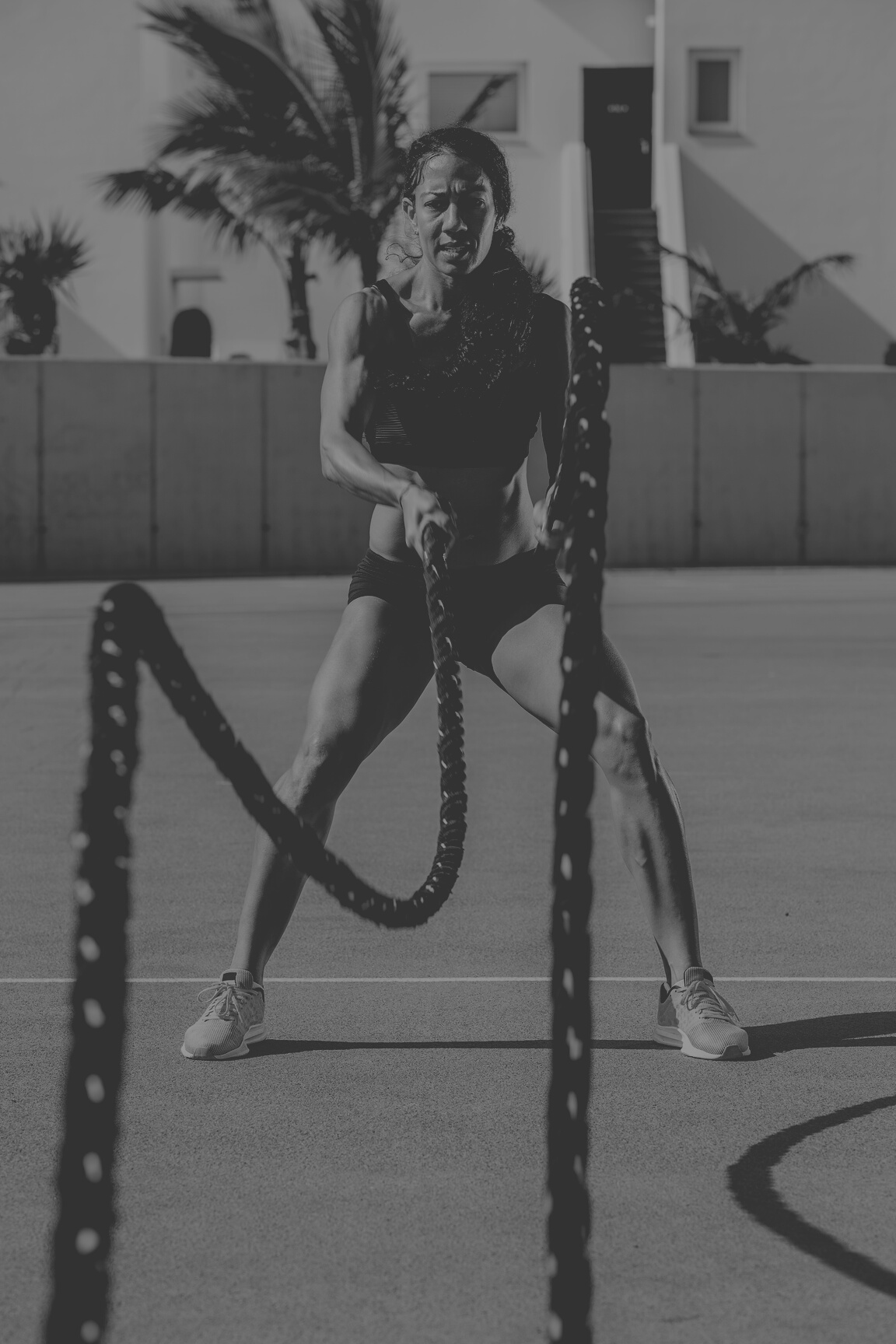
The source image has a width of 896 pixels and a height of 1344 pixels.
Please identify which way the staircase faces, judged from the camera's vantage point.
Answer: facing the viewer

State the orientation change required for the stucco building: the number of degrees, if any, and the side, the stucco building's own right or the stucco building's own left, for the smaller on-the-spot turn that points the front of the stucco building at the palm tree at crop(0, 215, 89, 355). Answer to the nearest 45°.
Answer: approximately 45° to the stucco building's own right

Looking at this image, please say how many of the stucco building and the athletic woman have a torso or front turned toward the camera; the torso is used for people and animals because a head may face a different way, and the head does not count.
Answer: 2

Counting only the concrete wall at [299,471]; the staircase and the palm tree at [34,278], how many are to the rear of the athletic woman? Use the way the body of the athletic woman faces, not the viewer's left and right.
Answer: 3

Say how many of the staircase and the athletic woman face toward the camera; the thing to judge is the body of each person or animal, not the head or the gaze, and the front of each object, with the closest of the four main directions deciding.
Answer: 2

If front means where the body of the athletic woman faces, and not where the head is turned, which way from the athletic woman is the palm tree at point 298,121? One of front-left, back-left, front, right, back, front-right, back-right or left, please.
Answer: back

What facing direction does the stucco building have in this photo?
toward the camera
